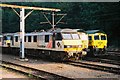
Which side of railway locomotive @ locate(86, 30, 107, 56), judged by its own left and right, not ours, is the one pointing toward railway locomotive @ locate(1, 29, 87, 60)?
right

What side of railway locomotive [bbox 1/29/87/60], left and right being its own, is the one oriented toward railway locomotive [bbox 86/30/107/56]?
left

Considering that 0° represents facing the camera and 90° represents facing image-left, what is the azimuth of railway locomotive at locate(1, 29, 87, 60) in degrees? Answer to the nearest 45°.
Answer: approximately 315°
